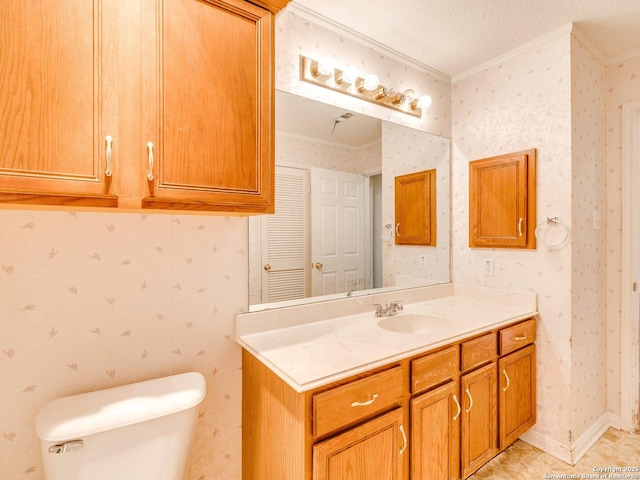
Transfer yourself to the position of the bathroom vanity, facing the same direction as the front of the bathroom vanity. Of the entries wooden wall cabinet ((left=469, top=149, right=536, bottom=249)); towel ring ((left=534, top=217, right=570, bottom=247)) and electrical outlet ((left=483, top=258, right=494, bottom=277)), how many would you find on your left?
3

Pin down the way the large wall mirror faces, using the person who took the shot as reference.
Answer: facing the viewer and to the right of the viewer

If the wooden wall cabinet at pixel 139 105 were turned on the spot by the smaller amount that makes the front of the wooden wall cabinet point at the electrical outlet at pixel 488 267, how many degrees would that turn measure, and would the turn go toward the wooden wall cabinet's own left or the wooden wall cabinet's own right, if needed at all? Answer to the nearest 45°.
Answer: approximately 90° to the wooden wall cabinet's own left

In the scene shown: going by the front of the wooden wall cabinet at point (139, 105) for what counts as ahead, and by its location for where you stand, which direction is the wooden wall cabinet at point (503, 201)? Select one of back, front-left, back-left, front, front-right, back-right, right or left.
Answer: left

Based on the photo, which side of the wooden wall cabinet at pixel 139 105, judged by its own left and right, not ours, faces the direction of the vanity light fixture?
left

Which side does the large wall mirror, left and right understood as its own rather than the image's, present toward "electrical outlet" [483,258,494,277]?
left

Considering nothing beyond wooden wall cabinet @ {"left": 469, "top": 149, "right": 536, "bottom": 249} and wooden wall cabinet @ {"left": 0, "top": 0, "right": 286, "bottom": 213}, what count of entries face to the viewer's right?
0
